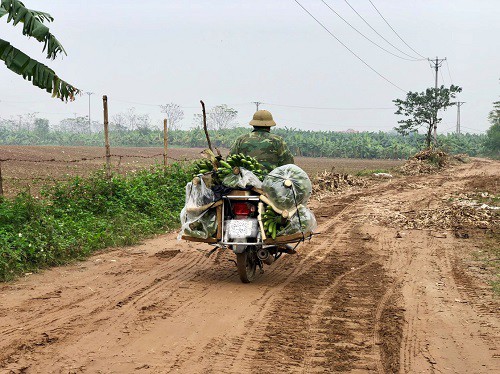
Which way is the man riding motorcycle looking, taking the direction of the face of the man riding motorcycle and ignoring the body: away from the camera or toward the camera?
away from the camera

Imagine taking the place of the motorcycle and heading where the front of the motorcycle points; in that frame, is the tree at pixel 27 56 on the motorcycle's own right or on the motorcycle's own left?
on the motorcycle's own left

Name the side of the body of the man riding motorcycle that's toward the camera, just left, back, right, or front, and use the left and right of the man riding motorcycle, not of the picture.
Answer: back

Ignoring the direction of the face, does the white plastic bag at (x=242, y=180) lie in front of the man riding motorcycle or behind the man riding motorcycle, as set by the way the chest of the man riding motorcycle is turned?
behind

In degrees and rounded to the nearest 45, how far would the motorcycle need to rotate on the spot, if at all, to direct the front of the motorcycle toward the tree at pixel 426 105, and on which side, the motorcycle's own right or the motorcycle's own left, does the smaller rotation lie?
0° — it already faces it

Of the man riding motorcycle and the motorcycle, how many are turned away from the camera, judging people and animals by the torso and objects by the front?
2

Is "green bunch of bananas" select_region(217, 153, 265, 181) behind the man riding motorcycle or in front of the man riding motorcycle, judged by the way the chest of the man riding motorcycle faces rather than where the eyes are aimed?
behind

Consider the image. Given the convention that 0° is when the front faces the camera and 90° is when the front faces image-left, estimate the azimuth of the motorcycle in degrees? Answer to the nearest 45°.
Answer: approximately 180°
